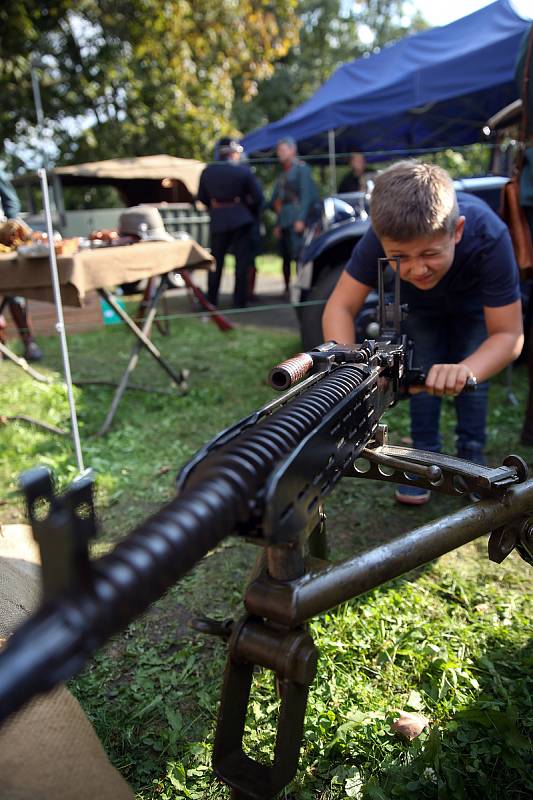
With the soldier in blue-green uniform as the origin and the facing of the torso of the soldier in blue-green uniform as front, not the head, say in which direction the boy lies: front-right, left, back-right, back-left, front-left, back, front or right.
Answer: front-left

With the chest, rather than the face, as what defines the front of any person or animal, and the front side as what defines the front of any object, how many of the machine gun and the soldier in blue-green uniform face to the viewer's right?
0

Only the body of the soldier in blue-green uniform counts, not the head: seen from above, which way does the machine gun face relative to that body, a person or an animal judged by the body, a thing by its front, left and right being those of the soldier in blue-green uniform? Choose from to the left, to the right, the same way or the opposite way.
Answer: the same way

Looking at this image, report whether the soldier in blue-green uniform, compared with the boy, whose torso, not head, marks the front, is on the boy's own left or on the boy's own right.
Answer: on the boy's own right

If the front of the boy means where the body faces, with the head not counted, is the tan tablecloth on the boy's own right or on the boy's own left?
on the boy's own right

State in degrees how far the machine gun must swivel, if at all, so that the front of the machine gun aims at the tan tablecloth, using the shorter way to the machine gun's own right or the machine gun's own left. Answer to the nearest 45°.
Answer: approximately 135° to the machine gun's own right

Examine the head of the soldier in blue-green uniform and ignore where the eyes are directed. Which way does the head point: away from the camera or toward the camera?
toward the camera

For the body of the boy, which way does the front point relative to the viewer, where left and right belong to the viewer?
facing the viewer and to the left of the viewer

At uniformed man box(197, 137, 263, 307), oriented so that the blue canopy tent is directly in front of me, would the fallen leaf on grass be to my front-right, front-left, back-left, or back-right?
back-right

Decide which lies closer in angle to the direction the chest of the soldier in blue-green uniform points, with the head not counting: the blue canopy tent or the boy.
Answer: the boy

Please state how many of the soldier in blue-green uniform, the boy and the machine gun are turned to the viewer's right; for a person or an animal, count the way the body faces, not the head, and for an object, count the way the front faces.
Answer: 0

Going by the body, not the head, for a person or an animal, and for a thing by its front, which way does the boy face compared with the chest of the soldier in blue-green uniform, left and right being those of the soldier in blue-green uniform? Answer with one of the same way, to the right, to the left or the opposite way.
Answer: the same way

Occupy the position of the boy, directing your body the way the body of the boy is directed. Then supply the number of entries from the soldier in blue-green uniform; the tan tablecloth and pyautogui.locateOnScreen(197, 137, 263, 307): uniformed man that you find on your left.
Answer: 0

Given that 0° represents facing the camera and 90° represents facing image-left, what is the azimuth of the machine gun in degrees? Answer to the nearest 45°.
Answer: approximately 45°

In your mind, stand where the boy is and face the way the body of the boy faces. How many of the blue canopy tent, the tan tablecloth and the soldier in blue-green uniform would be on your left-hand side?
0

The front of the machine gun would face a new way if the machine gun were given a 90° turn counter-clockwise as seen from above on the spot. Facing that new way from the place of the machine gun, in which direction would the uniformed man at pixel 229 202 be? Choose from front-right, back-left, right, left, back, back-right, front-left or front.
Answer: back-left

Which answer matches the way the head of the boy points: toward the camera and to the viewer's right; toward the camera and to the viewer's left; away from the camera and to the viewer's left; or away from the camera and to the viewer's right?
toward the camera and to the viewer's left

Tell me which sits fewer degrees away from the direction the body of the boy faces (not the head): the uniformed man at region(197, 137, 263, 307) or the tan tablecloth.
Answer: the tan tablecloth
